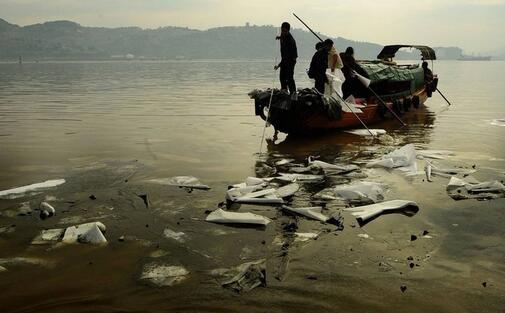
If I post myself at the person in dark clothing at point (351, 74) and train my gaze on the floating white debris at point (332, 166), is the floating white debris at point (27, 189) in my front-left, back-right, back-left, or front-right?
front-right

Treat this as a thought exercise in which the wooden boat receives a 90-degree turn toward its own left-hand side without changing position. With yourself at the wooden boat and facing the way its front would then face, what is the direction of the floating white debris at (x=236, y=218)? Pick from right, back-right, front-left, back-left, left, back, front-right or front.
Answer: front-right

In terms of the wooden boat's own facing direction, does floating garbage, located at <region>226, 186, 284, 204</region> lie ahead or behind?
ahead

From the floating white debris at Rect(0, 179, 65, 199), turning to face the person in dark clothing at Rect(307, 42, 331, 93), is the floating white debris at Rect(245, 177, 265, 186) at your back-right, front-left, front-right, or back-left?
front-right

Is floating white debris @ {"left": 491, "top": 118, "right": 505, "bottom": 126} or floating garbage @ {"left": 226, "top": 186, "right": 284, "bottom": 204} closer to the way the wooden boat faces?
the floating garbage

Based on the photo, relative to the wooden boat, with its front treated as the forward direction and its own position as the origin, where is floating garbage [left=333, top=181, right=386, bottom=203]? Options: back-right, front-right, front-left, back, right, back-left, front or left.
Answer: front-left

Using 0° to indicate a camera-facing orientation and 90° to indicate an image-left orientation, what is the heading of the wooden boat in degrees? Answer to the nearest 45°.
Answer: approximately 45°

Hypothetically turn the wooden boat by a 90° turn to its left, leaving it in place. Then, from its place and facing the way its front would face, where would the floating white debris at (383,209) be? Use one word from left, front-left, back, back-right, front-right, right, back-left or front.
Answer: front-right

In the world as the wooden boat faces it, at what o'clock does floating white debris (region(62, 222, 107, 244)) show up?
The floating white debris is roughly at 11 o'clock from the wooden boat.

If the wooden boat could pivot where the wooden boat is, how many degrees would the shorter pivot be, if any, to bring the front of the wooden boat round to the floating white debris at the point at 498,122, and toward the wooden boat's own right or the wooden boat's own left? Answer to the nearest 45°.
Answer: approximately 180°

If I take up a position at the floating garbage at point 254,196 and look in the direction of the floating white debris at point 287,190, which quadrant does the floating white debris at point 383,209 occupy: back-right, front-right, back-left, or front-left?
front-right

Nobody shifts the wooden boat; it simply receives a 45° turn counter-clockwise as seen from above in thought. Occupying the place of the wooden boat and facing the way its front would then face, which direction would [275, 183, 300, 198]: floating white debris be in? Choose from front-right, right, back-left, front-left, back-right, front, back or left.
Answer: front

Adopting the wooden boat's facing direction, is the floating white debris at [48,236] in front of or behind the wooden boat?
in front

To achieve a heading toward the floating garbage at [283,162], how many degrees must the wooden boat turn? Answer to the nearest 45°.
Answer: approximately 45° to its left

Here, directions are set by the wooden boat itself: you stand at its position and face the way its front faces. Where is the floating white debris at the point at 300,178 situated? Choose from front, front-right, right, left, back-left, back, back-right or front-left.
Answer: front-left
